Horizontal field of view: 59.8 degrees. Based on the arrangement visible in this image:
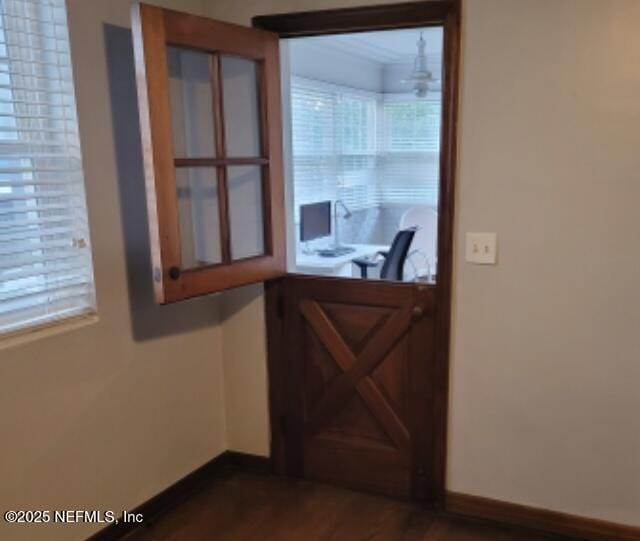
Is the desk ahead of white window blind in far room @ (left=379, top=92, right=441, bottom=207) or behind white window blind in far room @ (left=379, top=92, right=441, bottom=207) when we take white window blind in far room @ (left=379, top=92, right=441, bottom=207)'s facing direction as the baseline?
ahead

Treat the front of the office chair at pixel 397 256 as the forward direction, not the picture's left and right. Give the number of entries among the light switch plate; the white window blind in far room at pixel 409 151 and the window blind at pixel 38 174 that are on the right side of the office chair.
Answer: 1

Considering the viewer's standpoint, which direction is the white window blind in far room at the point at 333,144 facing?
facing the viewer and to the right of the viewer

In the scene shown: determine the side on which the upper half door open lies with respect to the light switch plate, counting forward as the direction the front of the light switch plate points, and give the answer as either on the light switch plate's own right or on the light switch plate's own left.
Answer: on the light switch plate's own right

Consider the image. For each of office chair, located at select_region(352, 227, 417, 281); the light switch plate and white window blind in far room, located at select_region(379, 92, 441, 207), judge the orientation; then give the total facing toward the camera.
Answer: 2

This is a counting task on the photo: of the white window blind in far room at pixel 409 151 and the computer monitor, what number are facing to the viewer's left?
0

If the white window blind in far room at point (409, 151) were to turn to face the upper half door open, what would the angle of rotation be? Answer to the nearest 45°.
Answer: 0° — it already faces it

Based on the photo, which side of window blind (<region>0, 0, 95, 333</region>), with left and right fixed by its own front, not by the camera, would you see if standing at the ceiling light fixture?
left

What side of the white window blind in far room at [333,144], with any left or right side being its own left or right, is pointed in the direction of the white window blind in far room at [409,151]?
left

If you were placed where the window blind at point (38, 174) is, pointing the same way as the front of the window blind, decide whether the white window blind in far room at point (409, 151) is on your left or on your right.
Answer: on your left
